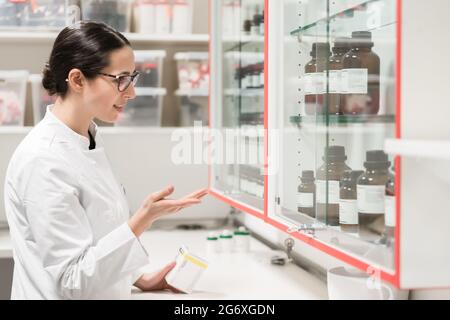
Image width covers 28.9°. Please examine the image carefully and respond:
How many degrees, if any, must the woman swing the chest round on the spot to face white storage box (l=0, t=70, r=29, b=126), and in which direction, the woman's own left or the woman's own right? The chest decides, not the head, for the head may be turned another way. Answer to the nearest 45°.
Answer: approximately 90° to the woman's own left

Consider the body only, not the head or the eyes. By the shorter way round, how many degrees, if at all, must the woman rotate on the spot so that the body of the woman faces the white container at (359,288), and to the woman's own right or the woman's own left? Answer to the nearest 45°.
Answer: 0° — they already face it

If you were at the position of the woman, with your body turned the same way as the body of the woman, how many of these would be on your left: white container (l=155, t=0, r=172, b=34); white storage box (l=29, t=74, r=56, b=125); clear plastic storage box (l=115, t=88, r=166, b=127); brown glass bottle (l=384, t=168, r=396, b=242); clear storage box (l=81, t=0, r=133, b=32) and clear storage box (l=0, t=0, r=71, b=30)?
5

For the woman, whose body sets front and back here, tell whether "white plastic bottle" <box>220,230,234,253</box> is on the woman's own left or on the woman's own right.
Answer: on the woman's own left

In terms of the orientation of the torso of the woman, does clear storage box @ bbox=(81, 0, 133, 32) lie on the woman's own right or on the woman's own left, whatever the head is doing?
on the woman's own left

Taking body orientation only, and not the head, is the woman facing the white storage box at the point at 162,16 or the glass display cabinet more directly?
the glass display cabinet

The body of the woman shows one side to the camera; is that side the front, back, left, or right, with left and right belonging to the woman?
right

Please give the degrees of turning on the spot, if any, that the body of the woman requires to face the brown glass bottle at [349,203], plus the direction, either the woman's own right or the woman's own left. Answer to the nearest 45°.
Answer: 0° — they already face it

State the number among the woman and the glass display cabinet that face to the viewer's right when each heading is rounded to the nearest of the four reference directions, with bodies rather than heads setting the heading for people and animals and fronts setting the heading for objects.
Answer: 1

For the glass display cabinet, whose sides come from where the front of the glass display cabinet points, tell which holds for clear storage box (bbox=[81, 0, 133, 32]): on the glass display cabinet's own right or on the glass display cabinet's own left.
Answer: on the glass display cabinet's own right

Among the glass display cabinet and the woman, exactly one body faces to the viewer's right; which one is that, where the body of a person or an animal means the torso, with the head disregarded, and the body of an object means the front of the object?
the woman

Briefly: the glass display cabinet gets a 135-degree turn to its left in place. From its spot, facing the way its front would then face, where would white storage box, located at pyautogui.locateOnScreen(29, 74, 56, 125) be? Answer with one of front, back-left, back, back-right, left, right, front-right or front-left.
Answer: back-left

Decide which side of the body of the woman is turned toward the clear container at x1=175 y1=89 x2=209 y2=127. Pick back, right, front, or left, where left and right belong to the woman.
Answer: left
